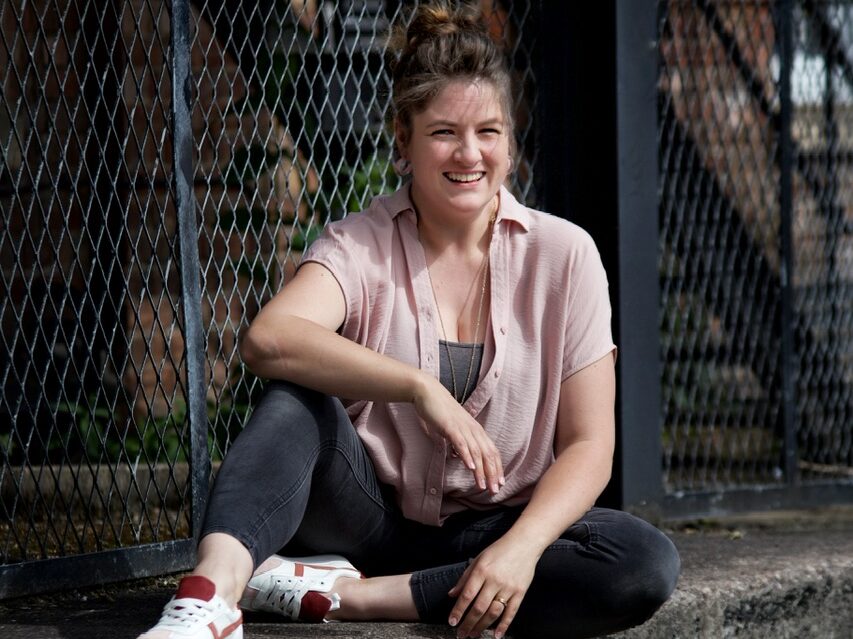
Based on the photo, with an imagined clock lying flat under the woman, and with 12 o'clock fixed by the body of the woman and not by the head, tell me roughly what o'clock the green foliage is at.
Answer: The green foliage is roughly at 5 o'clock from the woman.

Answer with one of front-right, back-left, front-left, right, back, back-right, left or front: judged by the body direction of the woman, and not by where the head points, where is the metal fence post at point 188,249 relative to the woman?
back-right

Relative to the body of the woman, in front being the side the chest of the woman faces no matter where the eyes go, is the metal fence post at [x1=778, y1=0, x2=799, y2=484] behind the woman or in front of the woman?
behind

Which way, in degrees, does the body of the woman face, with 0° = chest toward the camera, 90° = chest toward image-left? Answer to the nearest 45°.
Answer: approximately 0°

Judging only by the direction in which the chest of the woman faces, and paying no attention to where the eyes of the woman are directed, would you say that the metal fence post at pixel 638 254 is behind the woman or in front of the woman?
behind
